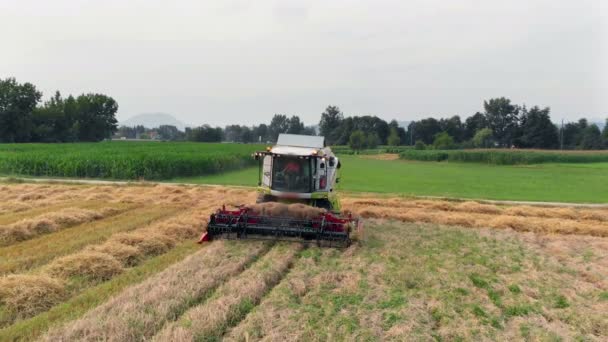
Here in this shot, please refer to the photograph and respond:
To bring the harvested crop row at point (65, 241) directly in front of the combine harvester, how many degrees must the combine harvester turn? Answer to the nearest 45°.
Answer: approximately 90° to its right

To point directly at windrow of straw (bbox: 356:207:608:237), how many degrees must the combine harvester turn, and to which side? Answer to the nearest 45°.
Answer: approximately 135° to its left

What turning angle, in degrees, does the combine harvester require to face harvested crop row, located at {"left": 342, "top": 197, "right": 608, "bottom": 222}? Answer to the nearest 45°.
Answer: approximately 135° to its left

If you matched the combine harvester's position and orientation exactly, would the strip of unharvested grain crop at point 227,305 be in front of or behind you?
in front

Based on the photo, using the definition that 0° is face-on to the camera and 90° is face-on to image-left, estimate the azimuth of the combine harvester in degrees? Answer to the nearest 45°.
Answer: approximately 0°

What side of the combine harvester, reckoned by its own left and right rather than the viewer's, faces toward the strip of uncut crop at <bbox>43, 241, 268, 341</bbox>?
front

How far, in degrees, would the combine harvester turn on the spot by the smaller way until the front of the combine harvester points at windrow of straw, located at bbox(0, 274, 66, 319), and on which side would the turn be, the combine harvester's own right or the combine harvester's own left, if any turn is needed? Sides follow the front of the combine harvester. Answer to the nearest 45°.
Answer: approximately 45° to the combine harvester's own right

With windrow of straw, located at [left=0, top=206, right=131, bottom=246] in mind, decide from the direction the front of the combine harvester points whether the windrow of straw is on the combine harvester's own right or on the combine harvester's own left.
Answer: on the combine harvester's own right
